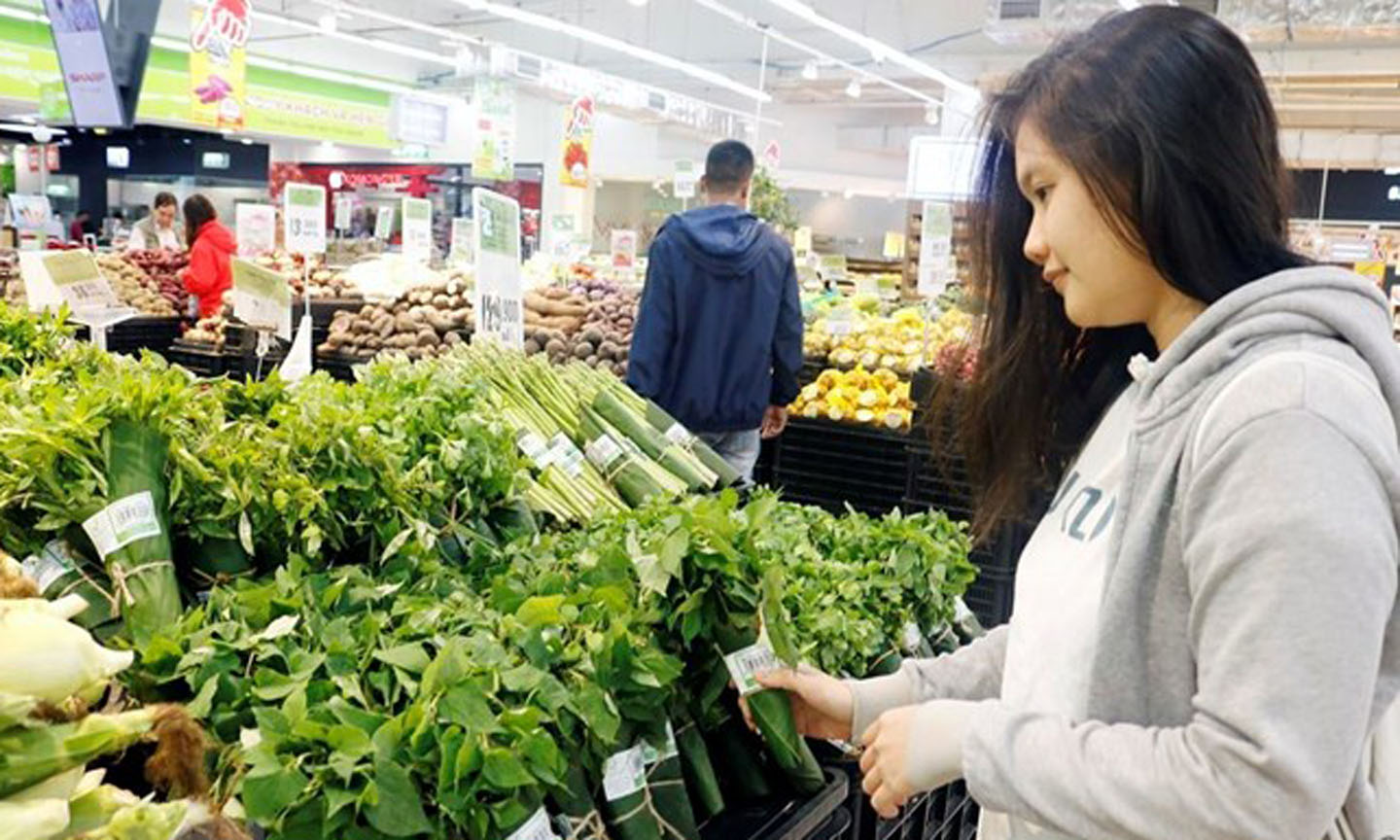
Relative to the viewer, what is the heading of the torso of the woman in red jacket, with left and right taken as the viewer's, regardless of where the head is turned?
facing to the left of the viewer

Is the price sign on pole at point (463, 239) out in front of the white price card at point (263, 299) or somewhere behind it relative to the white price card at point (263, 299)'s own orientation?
behind

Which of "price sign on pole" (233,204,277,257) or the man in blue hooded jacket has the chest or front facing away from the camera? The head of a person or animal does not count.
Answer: the man in blue hooded jacket

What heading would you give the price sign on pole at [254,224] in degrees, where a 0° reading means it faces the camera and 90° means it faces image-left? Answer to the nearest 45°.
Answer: approximately 0°

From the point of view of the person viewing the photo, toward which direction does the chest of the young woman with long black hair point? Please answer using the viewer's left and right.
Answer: facing to the left of the viewer

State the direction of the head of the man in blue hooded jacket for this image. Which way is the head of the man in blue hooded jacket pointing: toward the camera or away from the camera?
away from the camera

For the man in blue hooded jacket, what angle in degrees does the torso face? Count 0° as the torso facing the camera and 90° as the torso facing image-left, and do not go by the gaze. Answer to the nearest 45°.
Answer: approximately 180°

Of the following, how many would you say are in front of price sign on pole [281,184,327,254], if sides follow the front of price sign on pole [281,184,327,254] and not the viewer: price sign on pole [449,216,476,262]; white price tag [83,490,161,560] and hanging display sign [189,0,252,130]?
1

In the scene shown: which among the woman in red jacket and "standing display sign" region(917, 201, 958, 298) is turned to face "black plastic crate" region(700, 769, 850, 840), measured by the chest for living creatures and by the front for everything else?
the standing display sign

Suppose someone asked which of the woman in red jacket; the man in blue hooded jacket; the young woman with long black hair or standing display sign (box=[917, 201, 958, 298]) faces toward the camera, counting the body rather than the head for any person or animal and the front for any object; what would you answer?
the standing display sign
